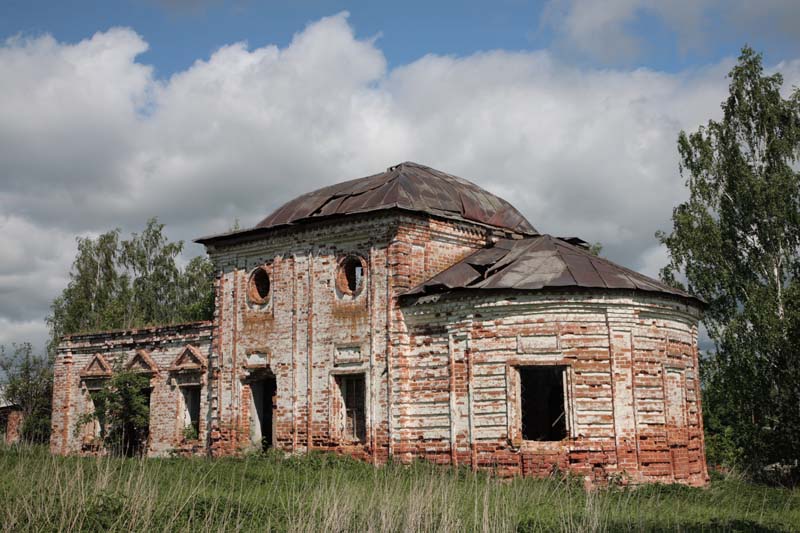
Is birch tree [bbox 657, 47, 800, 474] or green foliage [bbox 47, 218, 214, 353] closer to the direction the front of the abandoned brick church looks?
the green foliage

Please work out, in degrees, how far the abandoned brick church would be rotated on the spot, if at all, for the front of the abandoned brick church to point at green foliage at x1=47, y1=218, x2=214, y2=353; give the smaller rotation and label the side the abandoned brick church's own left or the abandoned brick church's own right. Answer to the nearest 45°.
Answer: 0° — it already faces it

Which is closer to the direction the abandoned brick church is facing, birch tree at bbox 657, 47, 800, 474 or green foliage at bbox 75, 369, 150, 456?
the green foliage
